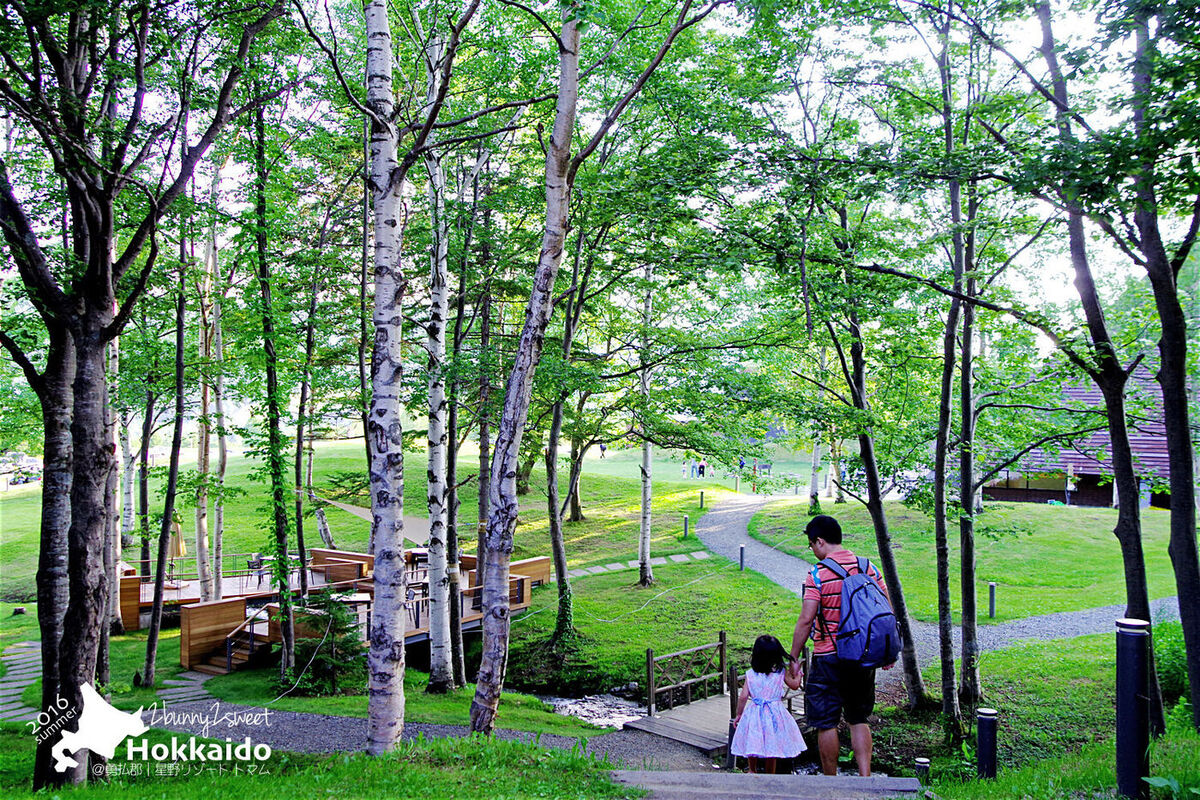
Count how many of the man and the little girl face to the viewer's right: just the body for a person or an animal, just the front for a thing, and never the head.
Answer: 0

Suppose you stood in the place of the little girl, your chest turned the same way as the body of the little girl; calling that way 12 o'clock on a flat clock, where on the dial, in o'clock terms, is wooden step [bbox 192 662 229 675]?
The wooden step is roughly at 10 o'clock from the little girl.

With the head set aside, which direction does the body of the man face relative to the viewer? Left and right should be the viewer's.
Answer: facing away from the viewer and to the left of the viewer

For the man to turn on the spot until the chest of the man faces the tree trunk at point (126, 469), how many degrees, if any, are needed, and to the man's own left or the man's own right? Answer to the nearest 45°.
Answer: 0° — they already face it

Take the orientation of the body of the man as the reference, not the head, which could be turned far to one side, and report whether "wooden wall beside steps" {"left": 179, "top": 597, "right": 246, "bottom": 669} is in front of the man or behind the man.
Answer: in front

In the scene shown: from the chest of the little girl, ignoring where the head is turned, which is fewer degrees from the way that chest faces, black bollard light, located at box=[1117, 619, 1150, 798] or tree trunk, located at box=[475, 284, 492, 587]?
the tree trunk

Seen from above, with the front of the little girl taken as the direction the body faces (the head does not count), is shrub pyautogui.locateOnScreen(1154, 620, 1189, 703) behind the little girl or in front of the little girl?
in front

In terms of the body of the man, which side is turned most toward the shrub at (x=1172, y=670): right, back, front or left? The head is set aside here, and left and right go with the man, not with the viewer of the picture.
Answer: right

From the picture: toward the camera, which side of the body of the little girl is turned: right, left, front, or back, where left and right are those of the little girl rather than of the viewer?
back

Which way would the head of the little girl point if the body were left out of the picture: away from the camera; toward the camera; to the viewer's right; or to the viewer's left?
away from the camera

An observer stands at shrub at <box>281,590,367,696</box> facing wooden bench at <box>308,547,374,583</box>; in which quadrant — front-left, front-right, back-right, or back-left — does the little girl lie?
back-right

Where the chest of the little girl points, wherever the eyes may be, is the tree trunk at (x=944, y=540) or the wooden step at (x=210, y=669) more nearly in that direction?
the tree trunk

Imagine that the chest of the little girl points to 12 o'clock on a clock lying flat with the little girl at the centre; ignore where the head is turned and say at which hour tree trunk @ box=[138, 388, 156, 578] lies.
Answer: The tree trunk is roughly at 10 o'clock from the little girl.

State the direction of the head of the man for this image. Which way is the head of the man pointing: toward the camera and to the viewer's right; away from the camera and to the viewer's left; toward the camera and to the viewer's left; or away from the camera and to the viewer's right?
away from the camera and to the viewer's left

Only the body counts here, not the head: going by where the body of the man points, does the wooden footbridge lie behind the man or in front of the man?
in front
